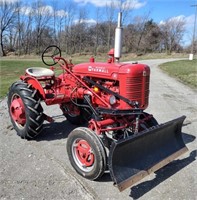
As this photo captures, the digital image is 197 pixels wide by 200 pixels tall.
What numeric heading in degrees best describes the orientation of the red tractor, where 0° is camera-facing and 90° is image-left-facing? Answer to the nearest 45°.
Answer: approximately 315°
